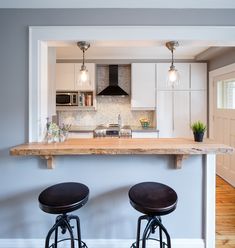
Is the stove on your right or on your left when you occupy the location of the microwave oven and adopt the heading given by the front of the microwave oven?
on your left

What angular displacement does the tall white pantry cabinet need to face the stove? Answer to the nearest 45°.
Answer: approximately 45° to its right

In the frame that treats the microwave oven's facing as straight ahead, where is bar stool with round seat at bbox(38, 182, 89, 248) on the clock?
The bar stool with round seat is roughly at 12 o'clock from the microwave oven.

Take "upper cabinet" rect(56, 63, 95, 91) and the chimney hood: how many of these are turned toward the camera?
2

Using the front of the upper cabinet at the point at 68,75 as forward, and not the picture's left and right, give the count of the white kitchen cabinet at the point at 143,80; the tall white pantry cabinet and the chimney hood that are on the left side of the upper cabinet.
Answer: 3

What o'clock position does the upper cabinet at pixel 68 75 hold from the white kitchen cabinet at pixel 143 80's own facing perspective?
The upper cabinet is roughly at 3 o'clock from the white kitchen cabinet.

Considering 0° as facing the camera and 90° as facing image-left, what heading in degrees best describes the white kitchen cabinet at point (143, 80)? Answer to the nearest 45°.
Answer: approximately 0°

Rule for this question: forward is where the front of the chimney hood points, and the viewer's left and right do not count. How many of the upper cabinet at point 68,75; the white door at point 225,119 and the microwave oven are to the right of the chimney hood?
2

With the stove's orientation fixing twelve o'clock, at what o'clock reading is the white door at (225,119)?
The white door is roughly at 9 o'clock from the stove.
